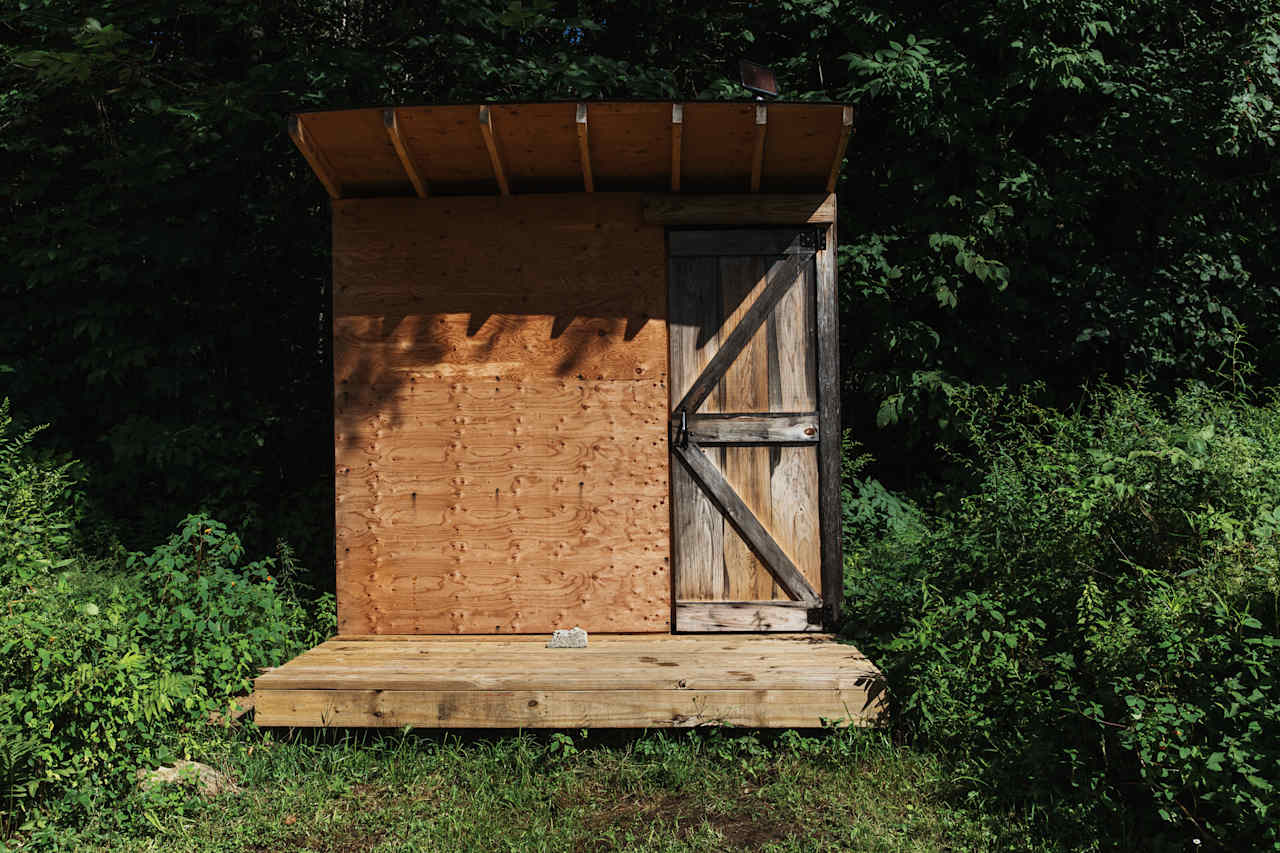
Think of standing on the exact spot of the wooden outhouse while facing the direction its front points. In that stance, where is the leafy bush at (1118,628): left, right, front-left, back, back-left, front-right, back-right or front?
front-left

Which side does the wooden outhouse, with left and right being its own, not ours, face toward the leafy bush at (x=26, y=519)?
right

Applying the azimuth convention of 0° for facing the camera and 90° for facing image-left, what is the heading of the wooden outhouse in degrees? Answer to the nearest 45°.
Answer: approximately 0°

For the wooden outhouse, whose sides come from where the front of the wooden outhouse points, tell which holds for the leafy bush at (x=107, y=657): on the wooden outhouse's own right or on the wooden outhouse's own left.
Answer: on the wooden outhouse's own right

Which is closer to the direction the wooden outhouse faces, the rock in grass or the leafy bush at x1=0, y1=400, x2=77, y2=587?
the rock in grass

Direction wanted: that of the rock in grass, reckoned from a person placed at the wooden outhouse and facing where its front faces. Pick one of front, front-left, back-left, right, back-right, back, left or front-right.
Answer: front-right
